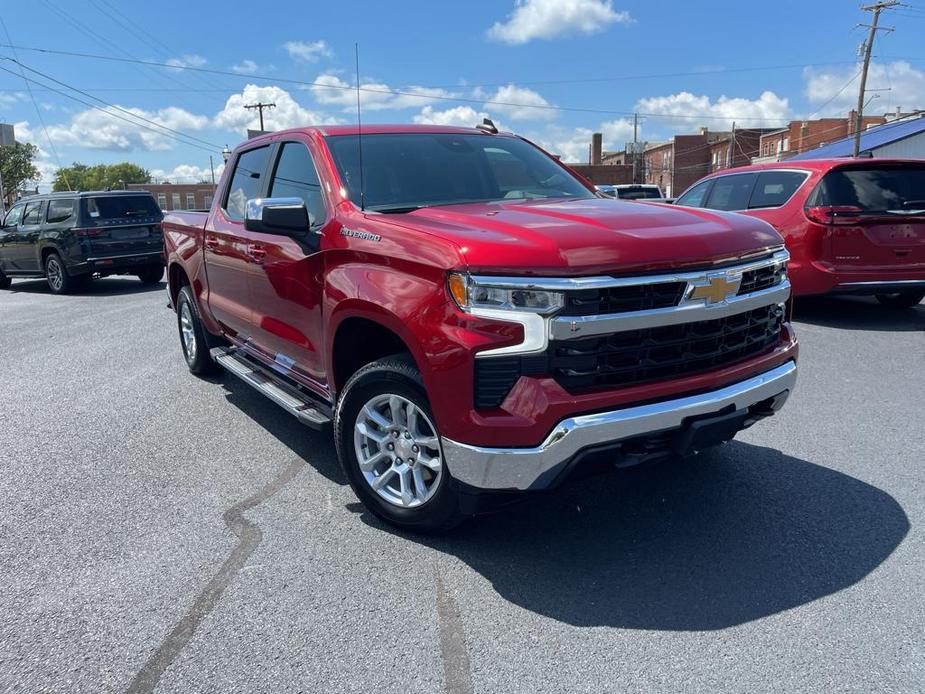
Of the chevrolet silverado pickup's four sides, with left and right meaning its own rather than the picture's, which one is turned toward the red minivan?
left

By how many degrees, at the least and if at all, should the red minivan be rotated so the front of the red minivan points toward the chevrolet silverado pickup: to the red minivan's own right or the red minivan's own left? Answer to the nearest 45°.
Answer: approximately 135° to the red minivan's own left

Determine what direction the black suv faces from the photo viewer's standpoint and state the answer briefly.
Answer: facing away from the viewer and to the left of the viewer

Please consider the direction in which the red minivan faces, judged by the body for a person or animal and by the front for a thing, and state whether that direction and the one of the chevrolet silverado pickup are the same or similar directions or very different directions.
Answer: very different directions

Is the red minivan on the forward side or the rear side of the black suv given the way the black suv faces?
on the rear side

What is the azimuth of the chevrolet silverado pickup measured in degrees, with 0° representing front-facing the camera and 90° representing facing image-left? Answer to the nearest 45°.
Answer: approximately 315°

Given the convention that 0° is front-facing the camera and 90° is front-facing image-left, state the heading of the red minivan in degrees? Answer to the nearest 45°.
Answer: approximately 135°
